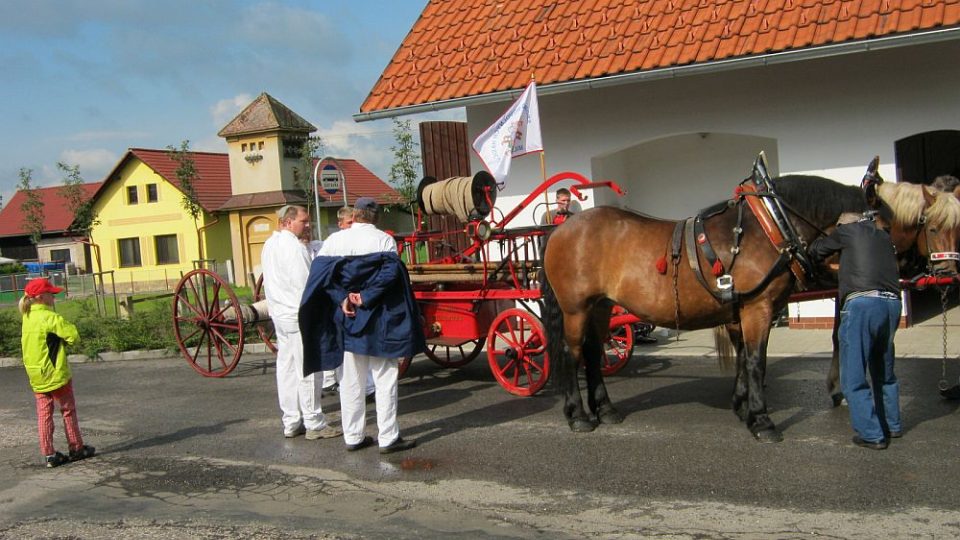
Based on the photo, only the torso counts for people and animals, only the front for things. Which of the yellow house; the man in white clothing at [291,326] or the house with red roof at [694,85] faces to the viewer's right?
the man in white clothing

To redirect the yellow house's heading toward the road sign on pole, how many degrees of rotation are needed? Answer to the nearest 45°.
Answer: approximately 45° to its left

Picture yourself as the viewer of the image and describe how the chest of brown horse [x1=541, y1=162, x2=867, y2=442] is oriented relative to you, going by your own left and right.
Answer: facing to the right of the viewer

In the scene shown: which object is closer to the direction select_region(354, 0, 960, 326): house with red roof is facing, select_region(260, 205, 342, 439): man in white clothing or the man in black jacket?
the man in white clothing

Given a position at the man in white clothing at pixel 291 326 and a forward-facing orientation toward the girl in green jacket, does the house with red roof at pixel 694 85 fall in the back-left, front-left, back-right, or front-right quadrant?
back-right

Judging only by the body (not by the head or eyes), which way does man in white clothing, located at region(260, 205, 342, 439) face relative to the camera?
to the viewer's right

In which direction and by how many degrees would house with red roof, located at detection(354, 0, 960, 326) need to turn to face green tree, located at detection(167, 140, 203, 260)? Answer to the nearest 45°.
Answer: approximately 90° to its right

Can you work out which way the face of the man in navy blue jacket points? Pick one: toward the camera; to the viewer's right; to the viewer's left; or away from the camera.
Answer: away from the camera

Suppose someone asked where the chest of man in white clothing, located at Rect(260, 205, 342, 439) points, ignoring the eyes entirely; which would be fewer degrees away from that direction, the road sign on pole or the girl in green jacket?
the road sign on pole

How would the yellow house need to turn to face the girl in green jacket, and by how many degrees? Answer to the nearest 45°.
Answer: approximately 45° to its left

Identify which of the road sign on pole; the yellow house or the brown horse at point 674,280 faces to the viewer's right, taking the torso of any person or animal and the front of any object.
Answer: the brown horse

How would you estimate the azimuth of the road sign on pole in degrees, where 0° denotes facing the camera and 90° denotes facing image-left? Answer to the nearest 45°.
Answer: approximately 0°

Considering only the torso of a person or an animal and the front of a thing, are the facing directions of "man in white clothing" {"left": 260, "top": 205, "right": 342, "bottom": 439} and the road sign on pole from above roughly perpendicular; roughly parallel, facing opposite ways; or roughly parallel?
roughly perpendicular

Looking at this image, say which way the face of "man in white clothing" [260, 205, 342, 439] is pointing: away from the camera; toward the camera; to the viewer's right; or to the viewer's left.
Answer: to the viewer's right
